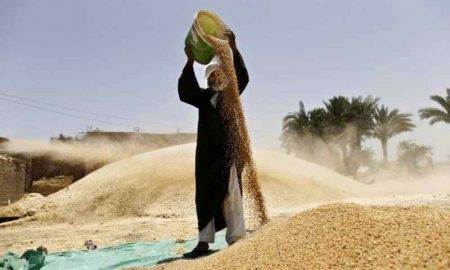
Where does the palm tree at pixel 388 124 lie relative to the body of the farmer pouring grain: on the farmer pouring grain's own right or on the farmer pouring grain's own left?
on the farmer pouring grain's own left

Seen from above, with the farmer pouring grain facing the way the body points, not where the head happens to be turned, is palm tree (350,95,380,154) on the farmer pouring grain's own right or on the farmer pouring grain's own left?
on the farmer pouring grain's own left

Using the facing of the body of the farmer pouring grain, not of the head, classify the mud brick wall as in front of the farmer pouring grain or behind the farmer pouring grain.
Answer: behind

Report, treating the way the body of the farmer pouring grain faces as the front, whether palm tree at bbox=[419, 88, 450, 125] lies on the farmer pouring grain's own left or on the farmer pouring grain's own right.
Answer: on the farmer pouring grain's own left

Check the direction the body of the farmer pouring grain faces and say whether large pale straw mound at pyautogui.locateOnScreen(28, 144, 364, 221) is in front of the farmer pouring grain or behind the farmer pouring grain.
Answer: behind

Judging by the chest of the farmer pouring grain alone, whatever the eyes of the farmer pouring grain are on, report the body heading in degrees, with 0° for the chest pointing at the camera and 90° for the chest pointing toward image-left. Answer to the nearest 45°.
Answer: approximately 315°
